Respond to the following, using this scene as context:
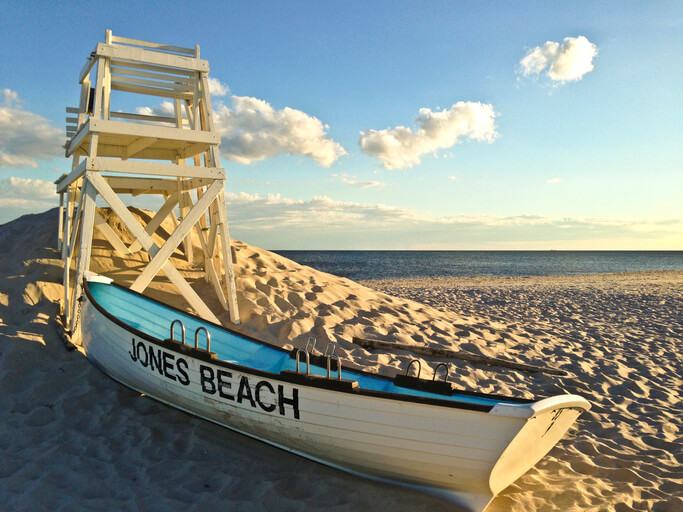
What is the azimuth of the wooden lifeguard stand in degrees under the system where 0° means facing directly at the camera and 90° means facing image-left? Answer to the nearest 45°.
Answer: approximately 180°

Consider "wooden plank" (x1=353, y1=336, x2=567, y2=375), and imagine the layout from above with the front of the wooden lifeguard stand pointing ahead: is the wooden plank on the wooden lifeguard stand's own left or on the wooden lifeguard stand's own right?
on the wooden lifeguard stand's own right
